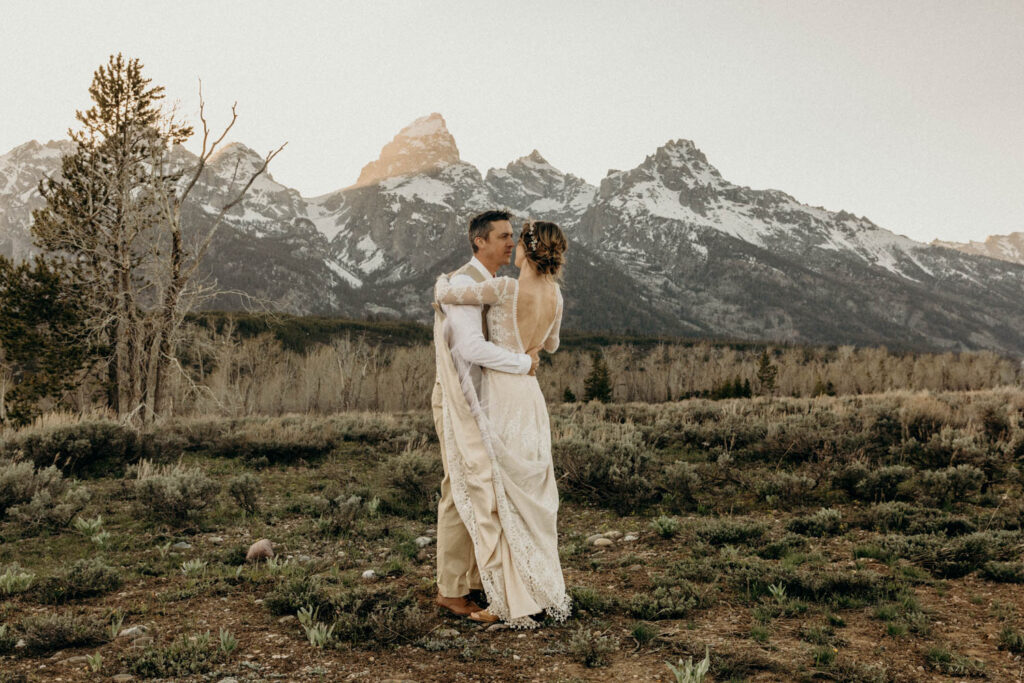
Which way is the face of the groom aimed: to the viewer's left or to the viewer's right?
to the viewer's right

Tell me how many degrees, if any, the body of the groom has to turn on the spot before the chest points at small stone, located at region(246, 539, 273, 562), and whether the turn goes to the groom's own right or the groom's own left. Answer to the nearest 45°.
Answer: approximately 135° to the groom's own left

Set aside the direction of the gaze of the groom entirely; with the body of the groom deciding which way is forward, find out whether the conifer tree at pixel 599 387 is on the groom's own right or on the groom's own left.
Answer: on the groom's own left

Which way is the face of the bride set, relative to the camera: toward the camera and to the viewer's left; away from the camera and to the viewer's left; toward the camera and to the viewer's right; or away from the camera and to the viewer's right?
away from the camera and to the viewer's left

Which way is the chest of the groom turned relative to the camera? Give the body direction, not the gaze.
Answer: to the viewer's right

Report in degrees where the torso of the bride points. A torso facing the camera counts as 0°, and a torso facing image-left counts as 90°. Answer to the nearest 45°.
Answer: approximately 135°

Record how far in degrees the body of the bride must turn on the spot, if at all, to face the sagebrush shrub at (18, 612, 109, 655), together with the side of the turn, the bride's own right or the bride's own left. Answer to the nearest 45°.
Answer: approximately 45° to the bride's own left

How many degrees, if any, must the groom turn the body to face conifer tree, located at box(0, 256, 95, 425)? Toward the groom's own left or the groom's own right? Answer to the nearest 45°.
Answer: approximately 135° to the groom's own left

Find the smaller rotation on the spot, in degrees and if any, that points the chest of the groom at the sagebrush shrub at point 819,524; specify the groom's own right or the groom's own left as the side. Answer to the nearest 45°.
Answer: approximately 45° to the groom's own left

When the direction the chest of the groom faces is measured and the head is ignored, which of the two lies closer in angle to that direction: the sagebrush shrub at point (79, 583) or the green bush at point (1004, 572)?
the green bush
